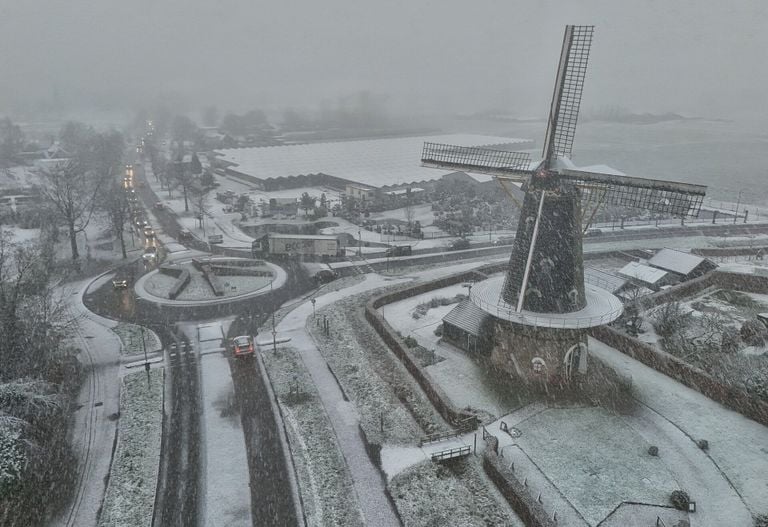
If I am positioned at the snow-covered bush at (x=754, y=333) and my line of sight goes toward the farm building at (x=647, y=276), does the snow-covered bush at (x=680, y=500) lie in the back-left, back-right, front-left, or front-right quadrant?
back-left

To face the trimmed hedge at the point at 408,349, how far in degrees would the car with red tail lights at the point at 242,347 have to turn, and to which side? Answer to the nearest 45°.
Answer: approximately 90° to its right

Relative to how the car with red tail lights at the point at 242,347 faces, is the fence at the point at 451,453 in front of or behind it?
behind

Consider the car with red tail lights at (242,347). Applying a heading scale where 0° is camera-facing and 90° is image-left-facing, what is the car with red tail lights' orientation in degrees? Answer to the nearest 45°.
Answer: approximately 180°

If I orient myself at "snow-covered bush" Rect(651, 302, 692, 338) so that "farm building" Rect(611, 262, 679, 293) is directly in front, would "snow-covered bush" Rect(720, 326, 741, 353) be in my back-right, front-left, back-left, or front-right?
back-right

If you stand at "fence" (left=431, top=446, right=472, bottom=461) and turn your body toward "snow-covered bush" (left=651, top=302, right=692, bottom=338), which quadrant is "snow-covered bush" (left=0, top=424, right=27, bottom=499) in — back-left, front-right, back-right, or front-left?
back-left

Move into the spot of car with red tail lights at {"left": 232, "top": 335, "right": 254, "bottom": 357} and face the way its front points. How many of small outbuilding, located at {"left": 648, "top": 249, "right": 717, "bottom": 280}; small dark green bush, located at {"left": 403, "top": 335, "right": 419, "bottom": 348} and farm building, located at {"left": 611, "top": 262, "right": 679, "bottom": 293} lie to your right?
3

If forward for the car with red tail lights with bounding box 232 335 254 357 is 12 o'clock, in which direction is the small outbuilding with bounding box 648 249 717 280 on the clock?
The small outbuilding is roughly at 3 o'clock from the car with red tail lights.

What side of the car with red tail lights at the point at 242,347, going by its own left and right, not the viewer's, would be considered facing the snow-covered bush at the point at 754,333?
right

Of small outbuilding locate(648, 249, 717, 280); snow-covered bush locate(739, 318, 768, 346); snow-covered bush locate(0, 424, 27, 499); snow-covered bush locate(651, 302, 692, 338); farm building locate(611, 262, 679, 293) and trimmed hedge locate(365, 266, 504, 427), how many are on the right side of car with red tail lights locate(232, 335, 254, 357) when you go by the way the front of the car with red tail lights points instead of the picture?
5

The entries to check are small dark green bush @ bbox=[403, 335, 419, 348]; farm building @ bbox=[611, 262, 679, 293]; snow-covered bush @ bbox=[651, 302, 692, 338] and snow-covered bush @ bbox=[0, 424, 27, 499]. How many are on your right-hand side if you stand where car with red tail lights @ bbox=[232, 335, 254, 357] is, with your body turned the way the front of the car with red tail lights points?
3
